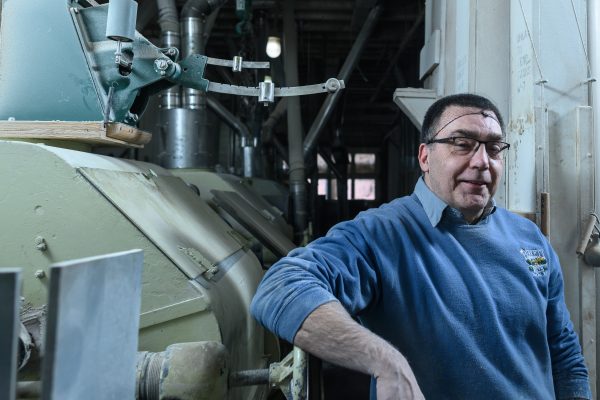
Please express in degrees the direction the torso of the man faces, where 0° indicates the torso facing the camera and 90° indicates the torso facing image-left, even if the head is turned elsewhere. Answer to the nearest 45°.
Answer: approximately 315°

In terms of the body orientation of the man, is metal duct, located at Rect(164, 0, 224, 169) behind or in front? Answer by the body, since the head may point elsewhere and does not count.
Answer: behind

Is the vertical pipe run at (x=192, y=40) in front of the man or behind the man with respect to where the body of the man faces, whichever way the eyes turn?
behind

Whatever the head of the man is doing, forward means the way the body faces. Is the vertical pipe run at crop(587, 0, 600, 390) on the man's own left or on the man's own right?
on the man's own left

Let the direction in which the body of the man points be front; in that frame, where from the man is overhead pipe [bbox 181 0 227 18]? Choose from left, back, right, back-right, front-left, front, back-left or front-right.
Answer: back

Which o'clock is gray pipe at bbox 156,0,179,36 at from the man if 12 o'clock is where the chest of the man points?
The gray pipe is roughly at 6 o'clock from the man.

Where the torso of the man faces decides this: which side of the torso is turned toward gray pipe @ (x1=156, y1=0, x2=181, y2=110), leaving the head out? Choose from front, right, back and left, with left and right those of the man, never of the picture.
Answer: back

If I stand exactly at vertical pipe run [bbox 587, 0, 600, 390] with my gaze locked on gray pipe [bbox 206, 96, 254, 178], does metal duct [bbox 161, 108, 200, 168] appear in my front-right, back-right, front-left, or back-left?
front-left
